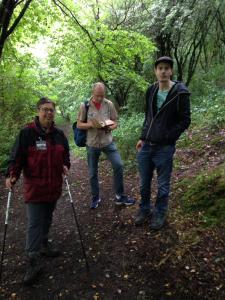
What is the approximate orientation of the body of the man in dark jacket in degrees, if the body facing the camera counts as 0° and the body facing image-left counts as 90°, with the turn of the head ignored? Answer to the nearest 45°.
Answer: approximately 45°

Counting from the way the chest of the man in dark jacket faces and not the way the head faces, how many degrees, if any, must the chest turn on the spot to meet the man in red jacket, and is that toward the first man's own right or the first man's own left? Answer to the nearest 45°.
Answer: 0° — they already face them
